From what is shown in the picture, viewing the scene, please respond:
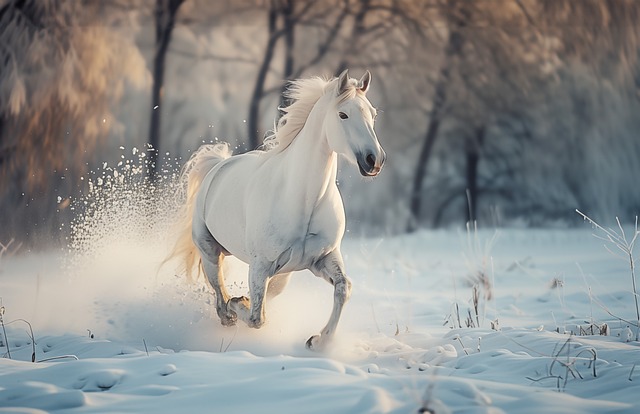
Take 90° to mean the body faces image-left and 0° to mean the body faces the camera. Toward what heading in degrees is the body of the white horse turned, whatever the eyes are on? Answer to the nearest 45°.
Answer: approximately 315°

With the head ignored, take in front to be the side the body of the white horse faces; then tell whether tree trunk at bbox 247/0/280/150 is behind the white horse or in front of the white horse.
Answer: behind

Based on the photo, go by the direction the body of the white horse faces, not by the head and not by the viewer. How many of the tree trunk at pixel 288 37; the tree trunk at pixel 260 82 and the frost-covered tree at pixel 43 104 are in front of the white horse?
0

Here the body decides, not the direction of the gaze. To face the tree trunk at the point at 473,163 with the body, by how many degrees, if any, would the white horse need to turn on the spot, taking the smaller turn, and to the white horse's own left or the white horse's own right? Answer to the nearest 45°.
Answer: approximately 135° to the white horse's own left

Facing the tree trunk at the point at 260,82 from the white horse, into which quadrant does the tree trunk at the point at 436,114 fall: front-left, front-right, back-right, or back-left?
front-right

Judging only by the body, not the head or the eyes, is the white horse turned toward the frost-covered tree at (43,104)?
no

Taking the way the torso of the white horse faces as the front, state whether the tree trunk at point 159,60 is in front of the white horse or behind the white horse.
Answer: behind

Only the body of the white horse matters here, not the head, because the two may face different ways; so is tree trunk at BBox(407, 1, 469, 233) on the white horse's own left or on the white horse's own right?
on the white horse's own left

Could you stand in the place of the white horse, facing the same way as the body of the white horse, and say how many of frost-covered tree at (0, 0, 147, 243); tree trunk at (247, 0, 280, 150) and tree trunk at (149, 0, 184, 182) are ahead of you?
0

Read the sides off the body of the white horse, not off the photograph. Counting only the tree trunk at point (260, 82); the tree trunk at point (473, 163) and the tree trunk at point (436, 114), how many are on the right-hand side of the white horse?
0
